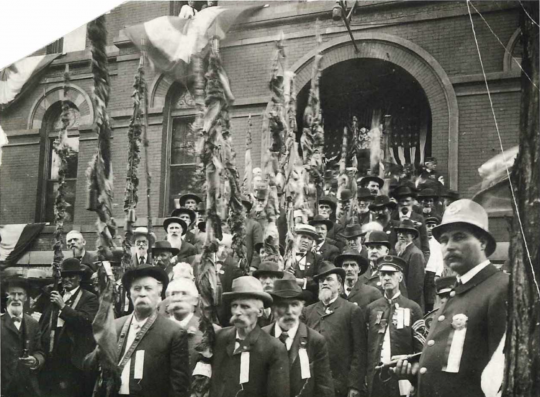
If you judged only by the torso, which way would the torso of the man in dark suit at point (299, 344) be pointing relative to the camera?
toward the camera

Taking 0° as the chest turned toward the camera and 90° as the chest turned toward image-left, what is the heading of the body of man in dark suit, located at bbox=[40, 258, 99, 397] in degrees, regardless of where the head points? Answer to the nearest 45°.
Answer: approximately 45°

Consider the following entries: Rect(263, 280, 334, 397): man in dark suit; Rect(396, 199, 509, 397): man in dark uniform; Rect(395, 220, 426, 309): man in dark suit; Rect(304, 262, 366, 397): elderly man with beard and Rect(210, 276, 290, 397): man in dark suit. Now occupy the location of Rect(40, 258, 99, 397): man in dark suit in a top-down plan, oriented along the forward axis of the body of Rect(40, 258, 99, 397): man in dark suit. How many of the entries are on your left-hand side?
5

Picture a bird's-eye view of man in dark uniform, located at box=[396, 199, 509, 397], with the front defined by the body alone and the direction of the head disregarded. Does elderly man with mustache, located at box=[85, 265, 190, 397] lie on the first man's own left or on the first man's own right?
on the first man's own right

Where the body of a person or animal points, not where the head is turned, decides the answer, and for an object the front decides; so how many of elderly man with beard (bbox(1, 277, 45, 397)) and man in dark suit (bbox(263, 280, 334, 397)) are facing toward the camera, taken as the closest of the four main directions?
2

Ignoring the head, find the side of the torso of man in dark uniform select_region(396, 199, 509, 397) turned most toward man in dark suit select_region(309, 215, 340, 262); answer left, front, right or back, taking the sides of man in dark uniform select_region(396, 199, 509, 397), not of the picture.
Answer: right

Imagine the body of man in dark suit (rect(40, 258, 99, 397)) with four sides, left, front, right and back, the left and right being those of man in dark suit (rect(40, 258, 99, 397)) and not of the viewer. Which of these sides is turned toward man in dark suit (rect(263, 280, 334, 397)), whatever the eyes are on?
left
